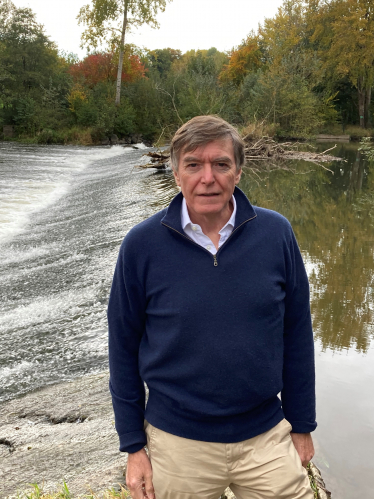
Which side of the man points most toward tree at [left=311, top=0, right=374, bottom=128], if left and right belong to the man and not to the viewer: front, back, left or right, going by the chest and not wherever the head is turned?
back

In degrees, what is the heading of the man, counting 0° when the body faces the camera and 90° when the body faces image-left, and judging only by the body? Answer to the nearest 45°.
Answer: approximately 0°

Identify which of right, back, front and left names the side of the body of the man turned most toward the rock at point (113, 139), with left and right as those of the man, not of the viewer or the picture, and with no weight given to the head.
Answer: back

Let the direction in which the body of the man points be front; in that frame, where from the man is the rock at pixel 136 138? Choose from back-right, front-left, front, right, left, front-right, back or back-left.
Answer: back

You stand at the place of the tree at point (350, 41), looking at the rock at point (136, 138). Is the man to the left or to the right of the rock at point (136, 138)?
left
